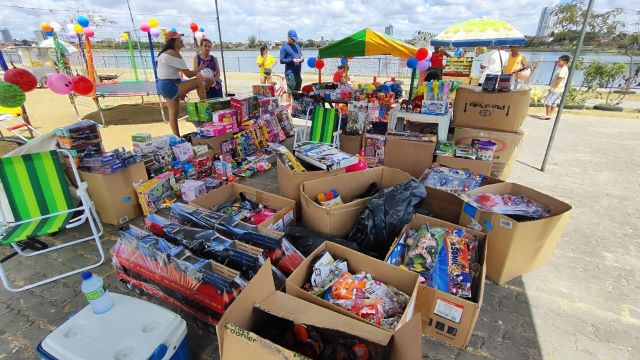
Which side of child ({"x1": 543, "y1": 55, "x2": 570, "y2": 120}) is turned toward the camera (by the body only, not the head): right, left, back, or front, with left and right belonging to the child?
left

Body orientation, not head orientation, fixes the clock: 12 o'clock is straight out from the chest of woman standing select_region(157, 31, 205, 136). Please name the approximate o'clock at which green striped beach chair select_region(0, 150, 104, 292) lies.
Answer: The green striped beach chair is roughly at 4 o'clock from the woman standing.

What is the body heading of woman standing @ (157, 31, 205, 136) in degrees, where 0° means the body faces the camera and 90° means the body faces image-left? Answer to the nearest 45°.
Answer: approximately 270°

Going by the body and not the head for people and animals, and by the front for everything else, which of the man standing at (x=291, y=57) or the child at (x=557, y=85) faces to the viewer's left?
the child

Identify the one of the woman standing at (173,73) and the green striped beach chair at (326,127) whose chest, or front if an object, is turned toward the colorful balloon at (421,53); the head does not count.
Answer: the woman standing

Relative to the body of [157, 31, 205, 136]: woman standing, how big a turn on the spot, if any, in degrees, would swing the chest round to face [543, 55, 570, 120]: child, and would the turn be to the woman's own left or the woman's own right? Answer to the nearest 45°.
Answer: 0° — they already face them

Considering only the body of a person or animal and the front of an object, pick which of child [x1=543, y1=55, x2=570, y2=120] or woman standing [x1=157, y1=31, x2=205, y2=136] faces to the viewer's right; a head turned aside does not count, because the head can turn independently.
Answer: the woman standing

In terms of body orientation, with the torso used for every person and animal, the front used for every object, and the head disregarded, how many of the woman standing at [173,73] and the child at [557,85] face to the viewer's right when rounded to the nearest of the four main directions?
1

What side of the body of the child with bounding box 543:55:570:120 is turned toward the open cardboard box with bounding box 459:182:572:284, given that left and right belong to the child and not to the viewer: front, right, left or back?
left

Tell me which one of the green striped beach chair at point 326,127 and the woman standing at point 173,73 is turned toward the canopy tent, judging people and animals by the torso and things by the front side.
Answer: the woman standing
